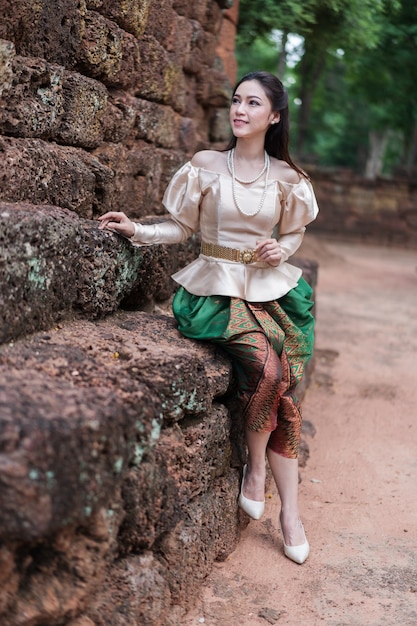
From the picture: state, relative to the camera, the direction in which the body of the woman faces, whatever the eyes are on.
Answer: toward the camera

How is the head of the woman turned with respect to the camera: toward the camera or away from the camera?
toward the camera

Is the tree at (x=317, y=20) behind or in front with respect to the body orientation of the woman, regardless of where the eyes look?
behind
